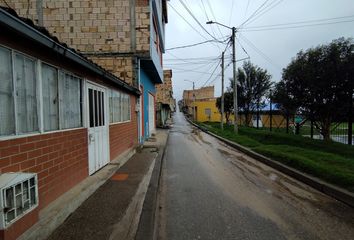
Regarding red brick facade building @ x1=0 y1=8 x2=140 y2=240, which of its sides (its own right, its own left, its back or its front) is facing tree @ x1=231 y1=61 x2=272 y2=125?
left

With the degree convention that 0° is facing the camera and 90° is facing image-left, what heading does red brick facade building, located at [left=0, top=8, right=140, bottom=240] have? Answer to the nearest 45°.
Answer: approximately 315°

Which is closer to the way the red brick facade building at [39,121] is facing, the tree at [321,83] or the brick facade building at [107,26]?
the tree

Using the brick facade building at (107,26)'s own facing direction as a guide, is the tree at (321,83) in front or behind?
in front

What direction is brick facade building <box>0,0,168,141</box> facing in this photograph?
to the viewer's right

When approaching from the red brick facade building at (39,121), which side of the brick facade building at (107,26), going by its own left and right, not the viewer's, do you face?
right

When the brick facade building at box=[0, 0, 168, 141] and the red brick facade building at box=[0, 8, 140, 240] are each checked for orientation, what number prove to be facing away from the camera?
0

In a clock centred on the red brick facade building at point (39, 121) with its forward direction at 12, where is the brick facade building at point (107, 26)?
the brick facade building at point (107, 26) is roughly at 8 o'clock from the red brick facade building at point (39, 121).
